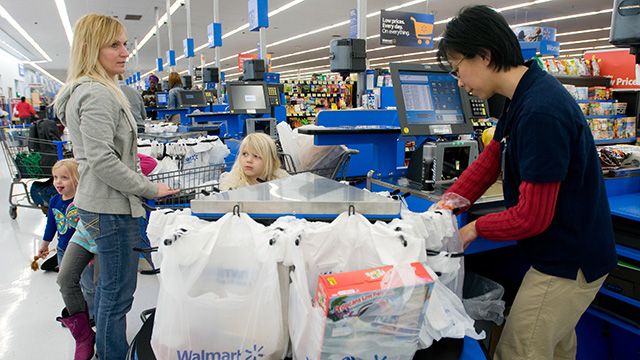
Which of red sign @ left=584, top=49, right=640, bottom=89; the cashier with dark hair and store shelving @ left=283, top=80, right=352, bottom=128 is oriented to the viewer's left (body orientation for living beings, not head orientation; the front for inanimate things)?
the cashier with dark hair

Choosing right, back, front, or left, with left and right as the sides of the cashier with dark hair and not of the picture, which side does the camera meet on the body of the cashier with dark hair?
left

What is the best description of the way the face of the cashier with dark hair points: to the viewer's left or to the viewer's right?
to the viewer's left

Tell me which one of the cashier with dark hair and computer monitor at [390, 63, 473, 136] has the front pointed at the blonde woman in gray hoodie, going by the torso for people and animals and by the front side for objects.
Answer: the cashier with dark hair

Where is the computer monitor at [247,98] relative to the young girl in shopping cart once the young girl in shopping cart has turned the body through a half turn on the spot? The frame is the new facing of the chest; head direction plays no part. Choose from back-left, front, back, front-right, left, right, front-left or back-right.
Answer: front-left

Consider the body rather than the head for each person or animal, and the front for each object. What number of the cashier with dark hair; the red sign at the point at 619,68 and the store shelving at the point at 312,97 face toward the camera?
2

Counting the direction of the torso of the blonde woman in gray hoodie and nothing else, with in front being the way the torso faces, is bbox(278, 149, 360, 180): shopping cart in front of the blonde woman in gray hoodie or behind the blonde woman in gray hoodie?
in front

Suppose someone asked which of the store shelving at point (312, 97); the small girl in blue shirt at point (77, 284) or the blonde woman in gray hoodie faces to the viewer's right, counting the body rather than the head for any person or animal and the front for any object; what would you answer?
the blonde woman in gray hoodie

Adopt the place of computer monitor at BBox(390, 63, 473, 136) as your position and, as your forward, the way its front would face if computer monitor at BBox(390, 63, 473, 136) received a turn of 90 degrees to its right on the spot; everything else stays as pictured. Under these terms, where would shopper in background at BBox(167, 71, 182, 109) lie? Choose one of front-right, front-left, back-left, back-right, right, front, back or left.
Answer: right
